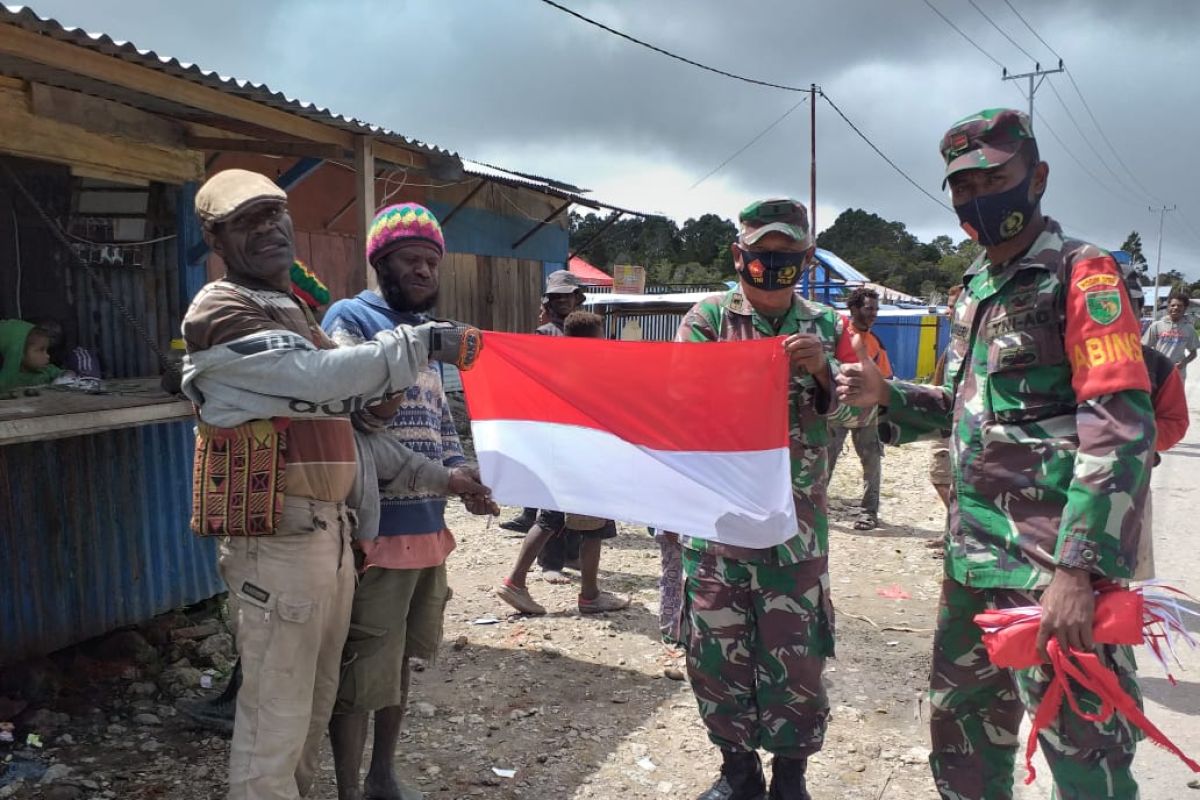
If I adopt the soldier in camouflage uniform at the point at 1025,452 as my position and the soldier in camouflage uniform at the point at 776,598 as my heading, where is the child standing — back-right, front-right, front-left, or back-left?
front-right

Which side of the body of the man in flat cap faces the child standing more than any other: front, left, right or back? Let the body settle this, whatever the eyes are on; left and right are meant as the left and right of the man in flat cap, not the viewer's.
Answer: left

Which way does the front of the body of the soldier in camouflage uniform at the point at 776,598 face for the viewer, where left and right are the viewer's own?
facing the viewer

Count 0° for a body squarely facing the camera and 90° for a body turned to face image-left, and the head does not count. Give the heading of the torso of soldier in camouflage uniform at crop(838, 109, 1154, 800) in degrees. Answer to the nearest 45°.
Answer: approximately 45°

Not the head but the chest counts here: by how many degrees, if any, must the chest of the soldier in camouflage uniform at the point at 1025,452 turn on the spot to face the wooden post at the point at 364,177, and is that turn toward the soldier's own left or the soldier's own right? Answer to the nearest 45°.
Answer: approximately 90° to the soldier's own right

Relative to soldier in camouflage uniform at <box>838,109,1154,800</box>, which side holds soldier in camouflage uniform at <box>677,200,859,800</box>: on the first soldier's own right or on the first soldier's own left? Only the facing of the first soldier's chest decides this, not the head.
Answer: on the first soldier's own right

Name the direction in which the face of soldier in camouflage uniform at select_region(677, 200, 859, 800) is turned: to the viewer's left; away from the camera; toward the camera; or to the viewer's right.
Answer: toward the camera

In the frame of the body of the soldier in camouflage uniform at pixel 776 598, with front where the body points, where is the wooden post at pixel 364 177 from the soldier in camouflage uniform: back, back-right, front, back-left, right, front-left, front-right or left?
back-right

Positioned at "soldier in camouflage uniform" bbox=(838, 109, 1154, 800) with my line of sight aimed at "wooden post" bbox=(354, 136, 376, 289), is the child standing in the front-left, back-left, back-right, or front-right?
front-right

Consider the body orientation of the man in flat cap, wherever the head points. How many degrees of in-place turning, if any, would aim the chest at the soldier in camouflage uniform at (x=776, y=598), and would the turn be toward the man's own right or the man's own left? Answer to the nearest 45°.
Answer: approximately 45° to the man's own left

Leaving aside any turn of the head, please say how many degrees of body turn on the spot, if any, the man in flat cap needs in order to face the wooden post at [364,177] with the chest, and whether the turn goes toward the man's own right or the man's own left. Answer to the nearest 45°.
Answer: approximately 135° to the man's own left

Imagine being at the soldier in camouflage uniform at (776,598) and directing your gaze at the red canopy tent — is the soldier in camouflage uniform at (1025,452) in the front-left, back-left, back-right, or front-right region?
back-right

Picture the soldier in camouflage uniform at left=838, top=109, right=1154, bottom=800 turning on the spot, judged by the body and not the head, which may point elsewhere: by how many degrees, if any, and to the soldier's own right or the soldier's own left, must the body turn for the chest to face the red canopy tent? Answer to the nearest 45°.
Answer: approximately 90° to the soldier's own right
